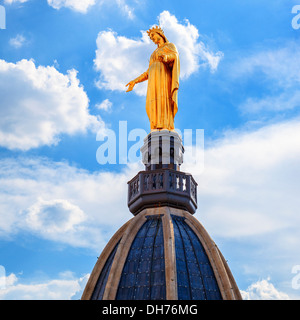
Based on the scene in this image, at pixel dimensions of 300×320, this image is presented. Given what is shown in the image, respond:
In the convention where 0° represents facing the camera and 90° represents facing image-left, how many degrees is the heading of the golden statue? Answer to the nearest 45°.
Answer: approximately 45°
